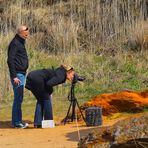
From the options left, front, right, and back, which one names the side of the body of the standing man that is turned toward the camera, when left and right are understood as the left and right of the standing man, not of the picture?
right

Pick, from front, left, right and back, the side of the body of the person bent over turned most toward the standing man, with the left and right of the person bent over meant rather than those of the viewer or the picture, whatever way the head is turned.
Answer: back

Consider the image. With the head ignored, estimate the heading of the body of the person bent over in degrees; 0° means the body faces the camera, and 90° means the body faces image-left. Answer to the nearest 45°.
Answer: approximately 270°

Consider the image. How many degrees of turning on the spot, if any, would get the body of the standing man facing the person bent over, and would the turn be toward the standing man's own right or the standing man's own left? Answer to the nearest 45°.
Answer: approximately 45° to the standing man's own right

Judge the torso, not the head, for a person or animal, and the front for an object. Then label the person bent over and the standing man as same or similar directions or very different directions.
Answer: same or similar directions
